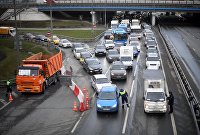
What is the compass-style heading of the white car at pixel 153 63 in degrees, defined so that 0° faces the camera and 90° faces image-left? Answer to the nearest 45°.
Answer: approximately 0°

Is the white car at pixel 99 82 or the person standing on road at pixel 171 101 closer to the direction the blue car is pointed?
the person standing on road

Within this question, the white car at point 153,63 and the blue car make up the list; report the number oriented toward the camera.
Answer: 2

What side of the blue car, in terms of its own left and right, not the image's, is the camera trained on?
front

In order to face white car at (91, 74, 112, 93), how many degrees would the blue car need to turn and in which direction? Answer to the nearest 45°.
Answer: approximately 180°

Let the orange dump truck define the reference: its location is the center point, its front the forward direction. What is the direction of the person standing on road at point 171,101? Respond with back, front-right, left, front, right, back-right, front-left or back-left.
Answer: left
